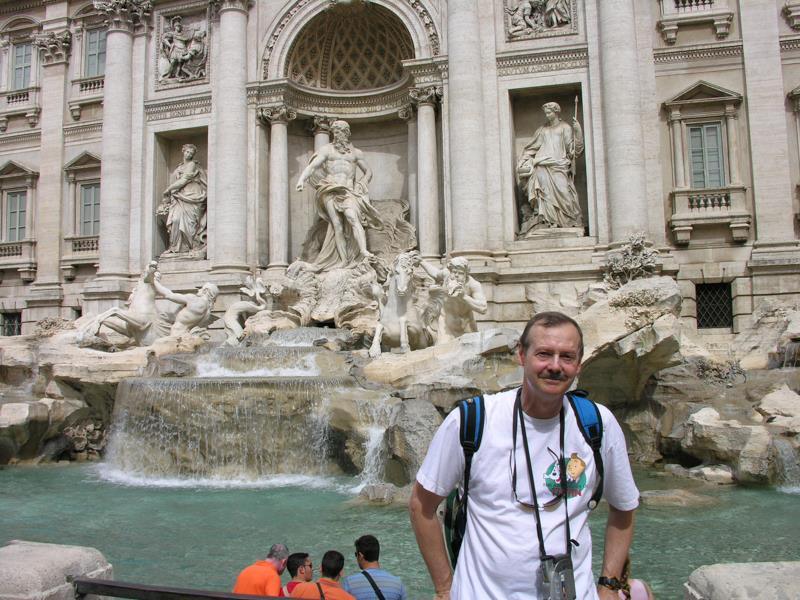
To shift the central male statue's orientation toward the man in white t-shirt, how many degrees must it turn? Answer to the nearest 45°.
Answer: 0° — it already faces them

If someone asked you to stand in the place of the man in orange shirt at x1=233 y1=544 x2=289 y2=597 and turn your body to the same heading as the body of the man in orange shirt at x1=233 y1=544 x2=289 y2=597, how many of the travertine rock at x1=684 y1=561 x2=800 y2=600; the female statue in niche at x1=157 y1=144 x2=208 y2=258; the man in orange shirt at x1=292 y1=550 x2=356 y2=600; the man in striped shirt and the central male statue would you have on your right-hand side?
3

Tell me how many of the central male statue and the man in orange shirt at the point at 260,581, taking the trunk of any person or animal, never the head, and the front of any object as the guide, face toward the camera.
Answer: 1

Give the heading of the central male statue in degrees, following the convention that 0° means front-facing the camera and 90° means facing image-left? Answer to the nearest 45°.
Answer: approximately 0°

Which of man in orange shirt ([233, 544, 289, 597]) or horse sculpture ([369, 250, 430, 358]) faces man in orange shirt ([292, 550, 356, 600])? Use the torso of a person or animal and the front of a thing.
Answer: the horse sculpture

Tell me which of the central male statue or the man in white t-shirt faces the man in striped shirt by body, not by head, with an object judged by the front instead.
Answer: the central male statue

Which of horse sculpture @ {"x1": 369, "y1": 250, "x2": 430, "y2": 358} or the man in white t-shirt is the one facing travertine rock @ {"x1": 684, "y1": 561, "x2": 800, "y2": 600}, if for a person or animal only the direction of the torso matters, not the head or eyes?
the horse sculpture

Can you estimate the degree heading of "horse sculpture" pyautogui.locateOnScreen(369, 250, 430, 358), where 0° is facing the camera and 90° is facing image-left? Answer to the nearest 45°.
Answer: approximately 0°

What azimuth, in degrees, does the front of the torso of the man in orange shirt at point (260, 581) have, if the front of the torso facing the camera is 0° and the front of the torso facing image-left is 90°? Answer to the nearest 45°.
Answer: approximately 225°

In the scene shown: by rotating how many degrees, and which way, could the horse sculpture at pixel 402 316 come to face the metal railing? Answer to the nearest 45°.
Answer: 0° — it already faces it

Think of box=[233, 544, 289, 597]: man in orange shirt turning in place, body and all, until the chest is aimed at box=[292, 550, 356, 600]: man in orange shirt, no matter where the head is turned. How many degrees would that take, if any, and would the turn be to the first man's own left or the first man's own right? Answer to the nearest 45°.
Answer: approximately 90° to the first man's own right
